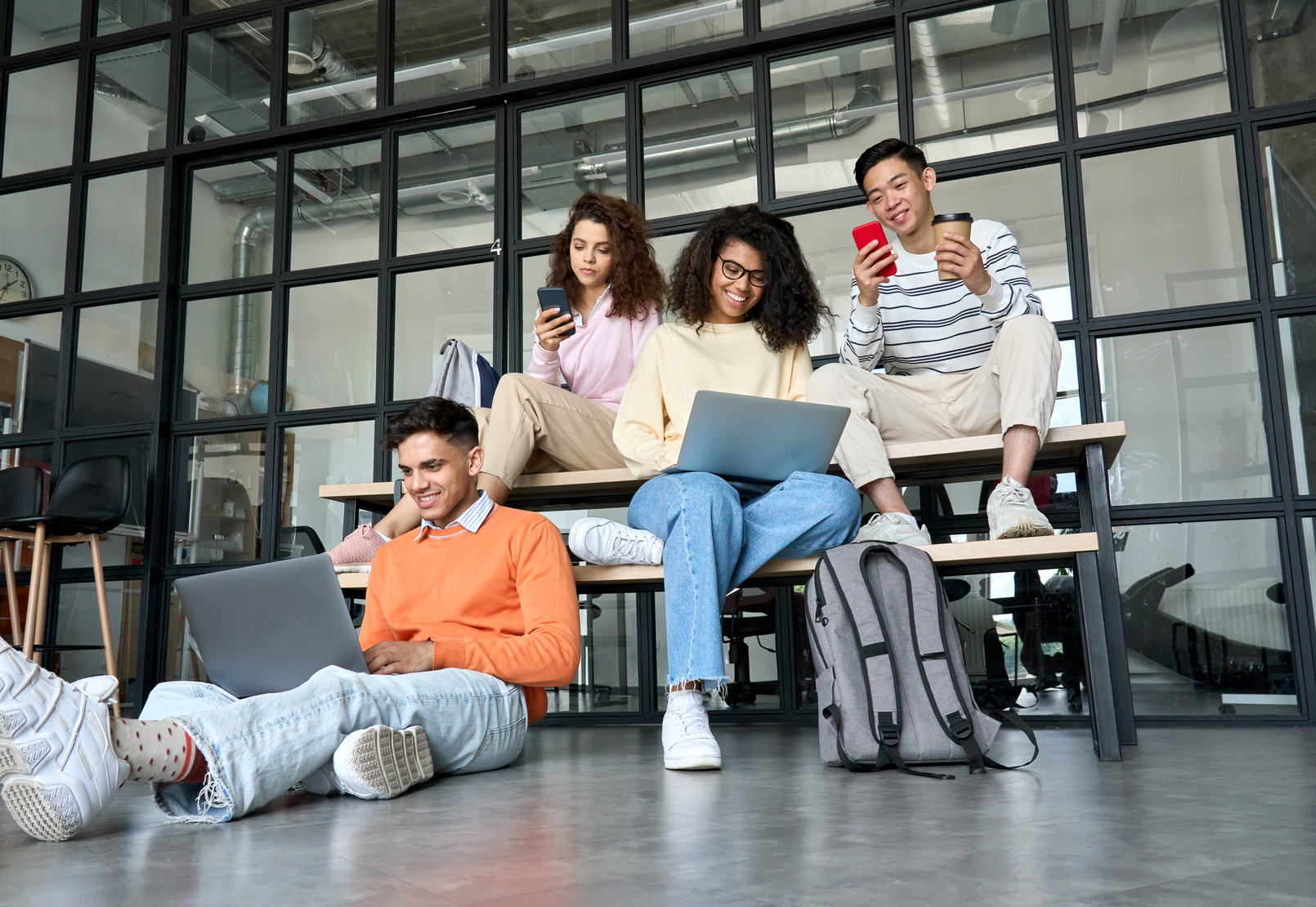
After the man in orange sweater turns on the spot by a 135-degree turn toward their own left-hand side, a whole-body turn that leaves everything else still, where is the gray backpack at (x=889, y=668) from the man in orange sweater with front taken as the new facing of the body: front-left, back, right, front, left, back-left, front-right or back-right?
front

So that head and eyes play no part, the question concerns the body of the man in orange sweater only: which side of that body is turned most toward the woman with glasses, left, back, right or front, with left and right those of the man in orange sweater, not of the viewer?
back

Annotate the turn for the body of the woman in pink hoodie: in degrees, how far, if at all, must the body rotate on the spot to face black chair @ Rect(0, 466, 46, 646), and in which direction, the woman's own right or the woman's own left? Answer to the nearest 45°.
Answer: approximately 90° to the woman's own right

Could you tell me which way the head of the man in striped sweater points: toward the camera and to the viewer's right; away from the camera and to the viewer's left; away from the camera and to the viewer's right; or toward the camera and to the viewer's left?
toward the camera and to the viewer's left

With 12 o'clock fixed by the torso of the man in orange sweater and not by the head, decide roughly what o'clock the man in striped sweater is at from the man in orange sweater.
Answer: The man in striped sweater is roughly at 7 o'clock from the man in orange sweater.

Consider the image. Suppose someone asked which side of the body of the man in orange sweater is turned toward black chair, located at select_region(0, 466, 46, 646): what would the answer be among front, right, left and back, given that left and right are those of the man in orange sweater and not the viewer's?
right

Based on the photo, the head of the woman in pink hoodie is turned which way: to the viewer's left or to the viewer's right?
to the viewer's left
